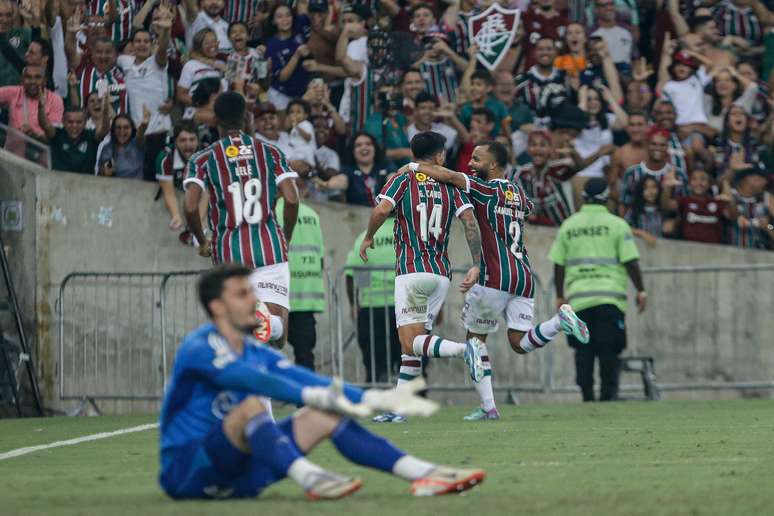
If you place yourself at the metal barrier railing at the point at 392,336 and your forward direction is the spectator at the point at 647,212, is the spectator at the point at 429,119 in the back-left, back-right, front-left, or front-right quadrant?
front-left

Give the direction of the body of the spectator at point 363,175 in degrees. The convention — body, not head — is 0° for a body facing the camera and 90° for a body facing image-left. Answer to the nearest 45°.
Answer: approximately 0°

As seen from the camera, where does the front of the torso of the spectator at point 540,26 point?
toward the camera

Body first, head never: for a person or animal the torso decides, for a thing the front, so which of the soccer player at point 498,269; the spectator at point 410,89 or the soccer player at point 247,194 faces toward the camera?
the spectator

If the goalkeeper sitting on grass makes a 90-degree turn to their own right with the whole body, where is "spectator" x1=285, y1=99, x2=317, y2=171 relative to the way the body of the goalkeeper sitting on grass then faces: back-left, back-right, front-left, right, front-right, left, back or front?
back

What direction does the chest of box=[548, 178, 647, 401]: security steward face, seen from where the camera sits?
away from the camera

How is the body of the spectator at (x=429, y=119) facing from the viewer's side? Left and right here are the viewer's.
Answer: facing the viewer

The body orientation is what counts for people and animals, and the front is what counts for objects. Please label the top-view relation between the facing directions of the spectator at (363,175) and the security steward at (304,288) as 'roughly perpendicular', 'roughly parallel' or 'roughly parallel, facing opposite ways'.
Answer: roughly parallel, facing opposite ways

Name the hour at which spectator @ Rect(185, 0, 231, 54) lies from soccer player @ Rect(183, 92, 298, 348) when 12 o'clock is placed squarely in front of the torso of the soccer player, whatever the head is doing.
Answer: The spectator is roughly at 12 o'clock from the soccer player.

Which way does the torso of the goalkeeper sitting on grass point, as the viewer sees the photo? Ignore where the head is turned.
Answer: to the viewer's right

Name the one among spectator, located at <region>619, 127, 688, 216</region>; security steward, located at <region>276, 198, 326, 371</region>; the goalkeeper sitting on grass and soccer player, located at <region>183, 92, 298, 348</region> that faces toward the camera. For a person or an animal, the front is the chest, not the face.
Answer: the spectator

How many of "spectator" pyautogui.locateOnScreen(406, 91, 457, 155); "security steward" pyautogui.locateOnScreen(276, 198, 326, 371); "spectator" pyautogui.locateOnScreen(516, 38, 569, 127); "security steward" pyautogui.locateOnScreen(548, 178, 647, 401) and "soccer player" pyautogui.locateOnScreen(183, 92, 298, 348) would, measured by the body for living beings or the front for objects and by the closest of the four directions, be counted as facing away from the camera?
3

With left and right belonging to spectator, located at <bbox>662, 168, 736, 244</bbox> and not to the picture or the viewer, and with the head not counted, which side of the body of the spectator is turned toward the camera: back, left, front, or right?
front

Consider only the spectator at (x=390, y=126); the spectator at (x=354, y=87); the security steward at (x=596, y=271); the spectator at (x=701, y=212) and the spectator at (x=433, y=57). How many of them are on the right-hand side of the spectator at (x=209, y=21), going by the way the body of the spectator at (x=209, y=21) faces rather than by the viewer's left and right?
0

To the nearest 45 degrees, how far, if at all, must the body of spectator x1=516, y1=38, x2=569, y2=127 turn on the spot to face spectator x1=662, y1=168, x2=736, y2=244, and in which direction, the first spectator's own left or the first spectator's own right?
approximately 90° to the first spectator's own left

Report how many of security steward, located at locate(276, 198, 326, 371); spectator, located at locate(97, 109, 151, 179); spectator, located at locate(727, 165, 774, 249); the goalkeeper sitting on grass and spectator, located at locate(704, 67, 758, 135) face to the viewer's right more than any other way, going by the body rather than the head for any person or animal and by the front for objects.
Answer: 1

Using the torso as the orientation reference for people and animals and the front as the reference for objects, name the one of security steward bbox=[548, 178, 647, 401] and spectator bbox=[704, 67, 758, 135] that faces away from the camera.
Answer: the security steward
